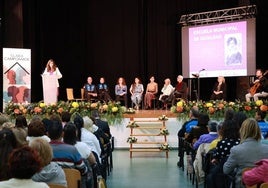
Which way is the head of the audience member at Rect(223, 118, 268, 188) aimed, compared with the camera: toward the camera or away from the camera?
away from the camera

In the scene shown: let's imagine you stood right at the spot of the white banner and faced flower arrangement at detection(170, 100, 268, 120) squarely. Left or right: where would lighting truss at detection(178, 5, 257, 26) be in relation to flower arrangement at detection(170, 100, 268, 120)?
left

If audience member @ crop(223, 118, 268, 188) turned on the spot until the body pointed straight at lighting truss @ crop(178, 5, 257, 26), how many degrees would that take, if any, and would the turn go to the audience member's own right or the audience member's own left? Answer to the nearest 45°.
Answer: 0° — they already face it

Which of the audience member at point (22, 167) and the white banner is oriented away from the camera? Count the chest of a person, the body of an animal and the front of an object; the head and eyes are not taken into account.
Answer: the audience member

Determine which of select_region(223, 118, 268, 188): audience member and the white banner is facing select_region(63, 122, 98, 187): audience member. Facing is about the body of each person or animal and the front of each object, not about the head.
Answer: the white banner

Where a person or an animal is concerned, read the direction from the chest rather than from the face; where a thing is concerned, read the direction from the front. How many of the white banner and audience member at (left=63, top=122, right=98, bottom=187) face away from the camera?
1

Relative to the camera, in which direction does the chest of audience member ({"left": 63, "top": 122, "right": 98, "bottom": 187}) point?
away from the camera

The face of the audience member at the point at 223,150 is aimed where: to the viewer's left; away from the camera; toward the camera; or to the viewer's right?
away from the camera

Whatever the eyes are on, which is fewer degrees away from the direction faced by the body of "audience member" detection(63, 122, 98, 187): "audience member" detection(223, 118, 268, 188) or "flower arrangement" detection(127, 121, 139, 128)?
the flower arrangement

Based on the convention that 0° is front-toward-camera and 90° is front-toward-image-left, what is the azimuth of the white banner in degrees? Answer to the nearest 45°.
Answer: approximately 0°

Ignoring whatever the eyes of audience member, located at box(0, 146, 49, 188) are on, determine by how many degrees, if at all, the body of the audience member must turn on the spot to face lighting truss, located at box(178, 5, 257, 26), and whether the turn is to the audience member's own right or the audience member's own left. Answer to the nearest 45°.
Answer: approximately 45° to the audience member's own right

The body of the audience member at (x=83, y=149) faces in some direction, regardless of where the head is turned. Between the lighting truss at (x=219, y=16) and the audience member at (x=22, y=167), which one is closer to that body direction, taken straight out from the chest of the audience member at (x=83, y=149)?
the lighting truss

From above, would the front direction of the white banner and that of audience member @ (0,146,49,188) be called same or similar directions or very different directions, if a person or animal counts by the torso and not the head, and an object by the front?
very different directions

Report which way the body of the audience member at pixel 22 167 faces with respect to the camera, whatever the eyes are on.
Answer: away from the camera

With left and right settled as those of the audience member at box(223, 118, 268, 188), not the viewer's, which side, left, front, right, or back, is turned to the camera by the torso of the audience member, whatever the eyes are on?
back

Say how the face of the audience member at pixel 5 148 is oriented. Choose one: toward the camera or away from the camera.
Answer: away from the camera
